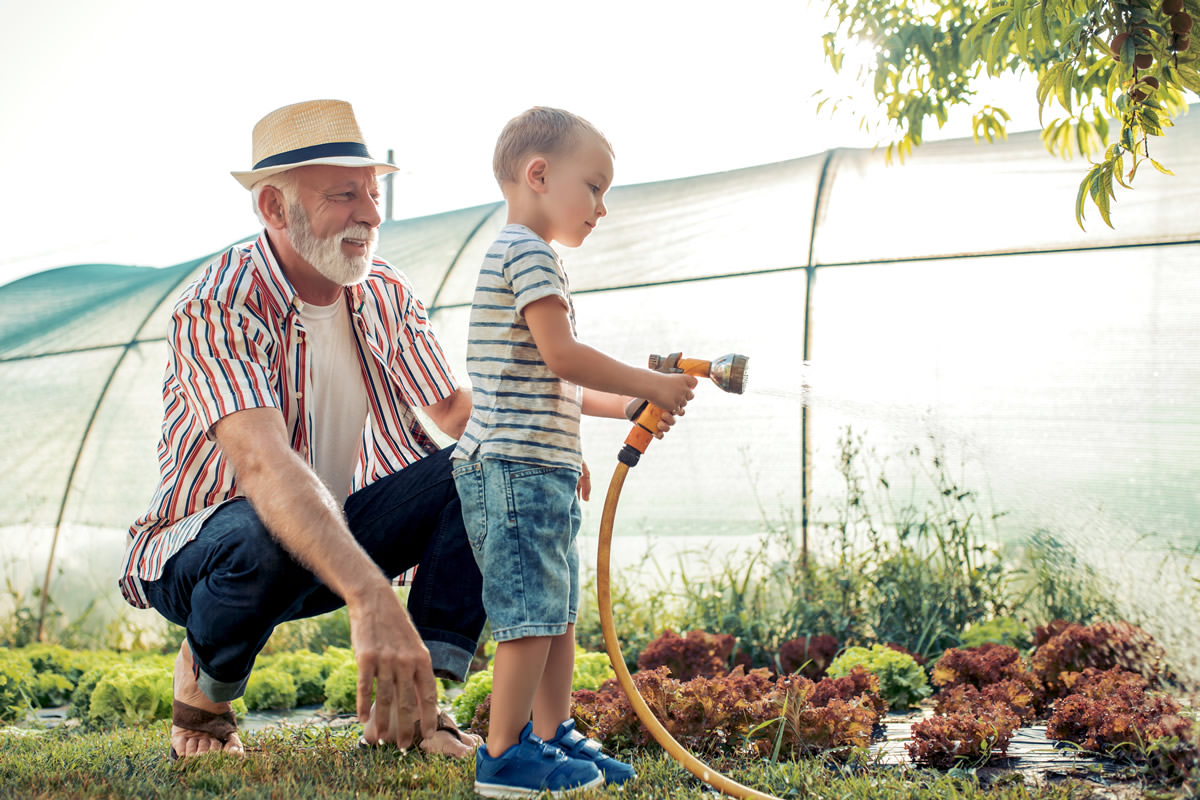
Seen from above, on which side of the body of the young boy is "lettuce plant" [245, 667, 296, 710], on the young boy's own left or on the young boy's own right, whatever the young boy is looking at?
on the young boy's own left

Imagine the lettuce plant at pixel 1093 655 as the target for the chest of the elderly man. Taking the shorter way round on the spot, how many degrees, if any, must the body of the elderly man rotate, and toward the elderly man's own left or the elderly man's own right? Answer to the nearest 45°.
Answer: approximately 45° to the elderly man's own left

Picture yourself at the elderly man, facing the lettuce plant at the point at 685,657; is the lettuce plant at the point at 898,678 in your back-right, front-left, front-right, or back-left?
front-right

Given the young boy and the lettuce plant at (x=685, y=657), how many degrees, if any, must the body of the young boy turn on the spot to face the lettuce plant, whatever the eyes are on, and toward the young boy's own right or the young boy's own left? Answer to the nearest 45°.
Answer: approximately 90° to the young boy's own left

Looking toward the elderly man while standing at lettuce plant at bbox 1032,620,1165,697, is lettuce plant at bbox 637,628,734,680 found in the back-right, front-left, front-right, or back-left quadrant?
front-right

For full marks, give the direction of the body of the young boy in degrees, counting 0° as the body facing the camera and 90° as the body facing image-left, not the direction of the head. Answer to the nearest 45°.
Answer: approximately 270°

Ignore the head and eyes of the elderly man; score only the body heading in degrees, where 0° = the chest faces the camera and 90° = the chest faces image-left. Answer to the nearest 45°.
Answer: approximately 315°

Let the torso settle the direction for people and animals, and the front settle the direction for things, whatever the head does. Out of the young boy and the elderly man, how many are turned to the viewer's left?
0

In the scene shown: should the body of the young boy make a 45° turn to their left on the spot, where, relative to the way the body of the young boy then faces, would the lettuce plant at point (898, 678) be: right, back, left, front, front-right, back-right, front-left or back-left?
front

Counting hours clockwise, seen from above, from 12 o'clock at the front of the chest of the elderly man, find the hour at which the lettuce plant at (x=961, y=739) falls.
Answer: The lettuce plant is roughly at 11 o'clock from the elderly man.

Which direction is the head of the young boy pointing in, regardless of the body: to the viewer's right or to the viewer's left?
to the viewer's right

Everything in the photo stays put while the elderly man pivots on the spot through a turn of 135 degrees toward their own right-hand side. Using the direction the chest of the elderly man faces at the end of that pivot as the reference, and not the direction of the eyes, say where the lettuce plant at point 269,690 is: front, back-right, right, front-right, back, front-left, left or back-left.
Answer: right

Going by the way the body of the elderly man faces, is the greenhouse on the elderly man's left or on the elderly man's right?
on the elderly man's left
